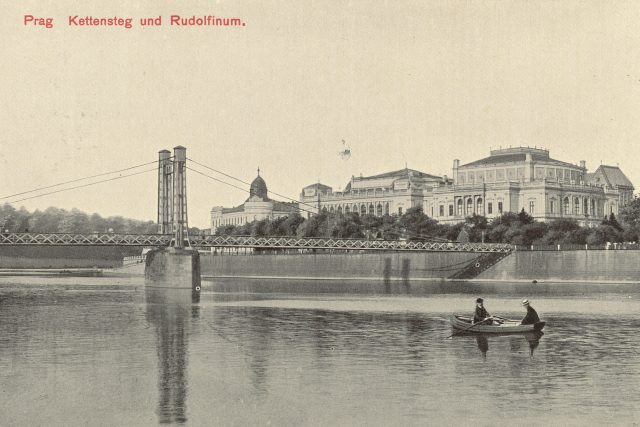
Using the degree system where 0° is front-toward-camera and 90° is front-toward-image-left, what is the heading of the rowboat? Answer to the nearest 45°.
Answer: approximately 90°
